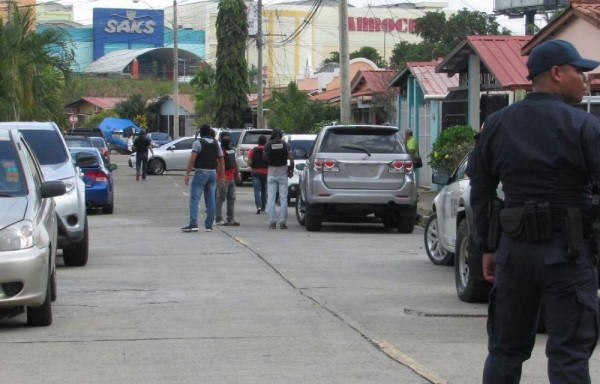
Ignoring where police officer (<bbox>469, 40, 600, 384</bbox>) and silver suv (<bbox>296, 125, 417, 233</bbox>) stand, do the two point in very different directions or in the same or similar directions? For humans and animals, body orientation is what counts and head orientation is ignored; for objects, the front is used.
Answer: same or similar directions

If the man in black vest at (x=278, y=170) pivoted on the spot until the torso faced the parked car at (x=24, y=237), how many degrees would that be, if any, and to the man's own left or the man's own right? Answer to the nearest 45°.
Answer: approximately 180°

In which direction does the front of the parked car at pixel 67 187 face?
toward the camera

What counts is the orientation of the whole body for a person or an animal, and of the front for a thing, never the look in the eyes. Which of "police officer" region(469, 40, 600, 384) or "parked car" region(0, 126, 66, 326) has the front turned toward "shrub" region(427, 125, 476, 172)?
the police officer

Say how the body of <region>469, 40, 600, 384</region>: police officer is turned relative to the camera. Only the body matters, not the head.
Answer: away from the camera

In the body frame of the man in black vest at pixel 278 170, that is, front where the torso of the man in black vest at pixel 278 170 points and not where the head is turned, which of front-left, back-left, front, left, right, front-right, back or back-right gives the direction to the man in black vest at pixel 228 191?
front-left

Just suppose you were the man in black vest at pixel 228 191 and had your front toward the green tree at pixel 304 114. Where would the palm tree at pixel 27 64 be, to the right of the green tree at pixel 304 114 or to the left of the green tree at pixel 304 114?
left

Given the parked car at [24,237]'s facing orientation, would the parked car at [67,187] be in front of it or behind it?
behind

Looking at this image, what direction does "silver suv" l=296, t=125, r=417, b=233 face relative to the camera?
away from the camera

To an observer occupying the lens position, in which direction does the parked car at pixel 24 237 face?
facing the viewer

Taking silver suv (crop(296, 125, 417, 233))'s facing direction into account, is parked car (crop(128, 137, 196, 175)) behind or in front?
in front

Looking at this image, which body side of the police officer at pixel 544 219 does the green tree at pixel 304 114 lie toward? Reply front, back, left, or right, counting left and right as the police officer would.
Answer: front

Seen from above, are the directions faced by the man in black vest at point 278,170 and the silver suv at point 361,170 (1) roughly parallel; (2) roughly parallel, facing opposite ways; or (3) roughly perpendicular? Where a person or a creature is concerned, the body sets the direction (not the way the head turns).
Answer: roughly parallel

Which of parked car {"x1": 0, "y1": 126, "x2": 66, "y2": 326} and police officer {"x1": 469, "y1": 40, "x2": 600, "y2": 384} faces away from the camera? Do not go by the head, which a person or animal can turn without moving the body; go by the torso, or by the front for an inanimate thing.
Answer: the police officer

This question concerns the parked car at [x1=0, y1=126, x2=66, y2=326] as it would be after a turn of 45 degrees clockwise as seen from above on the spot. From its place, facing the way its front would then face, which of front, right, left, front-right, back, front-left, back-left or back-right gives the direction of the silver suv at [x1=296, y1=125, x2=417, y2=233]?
back

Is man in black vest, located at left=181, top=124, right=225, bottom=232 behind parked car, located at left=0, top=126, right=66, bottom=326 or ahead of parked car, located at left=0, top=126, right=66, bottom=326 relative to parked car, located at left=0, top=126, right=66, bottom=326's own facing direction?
behind

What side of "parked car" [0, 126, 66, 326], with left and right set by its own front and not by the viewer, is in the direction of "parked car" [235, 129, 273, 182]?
back

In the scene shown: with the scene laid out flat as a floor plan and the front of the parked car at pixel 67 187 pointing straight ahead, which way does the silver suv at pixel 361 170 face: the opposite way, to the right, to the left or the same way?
the opposite way

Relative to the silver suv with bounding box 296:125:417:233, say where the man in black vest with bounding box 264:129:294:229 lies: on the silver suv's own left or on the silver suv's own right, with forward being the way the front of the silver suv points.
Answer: on the silver suv's own left

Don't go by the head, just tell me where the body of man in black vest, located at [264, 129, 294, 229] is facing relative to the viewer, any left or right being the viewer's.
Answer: facing away from the viewer
